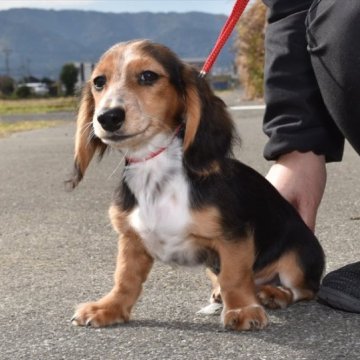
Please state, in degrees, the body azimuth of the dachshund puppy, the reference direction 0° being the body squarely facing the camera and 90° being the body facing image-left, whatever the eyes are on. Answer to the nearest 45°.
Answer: approximately 45°

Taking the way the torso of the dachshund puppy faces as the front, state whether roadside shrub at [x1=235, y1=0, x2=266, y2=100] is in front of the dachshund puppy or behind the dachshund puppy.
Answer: behind
